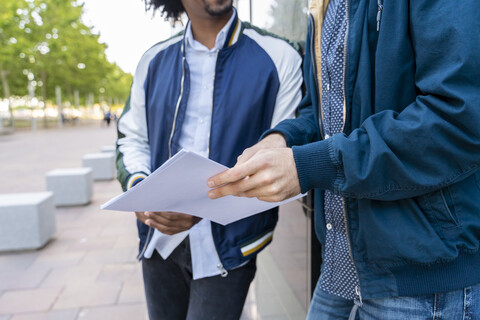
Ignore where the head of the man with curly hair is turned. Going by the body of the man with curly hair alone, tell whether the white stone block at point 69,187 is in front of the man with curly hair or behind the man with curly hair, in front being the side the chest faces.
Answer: behind

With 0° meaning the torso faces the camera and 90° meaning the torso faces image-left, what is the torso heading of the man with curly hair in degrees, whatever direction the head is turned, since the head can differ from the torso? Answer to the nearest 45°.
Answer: approximately 0°

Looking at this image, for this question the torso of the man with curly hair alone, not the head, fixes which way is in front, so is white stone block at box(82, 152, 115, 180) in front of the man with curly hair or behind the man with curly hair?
behind

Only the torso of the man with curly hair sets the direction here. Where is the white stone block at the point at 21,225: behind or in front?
behind
